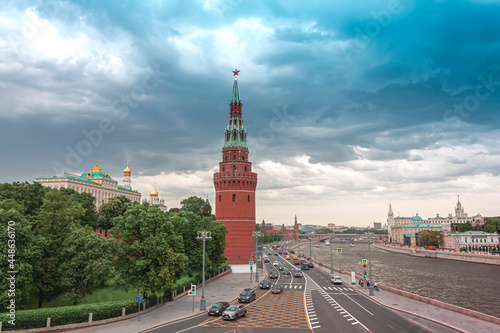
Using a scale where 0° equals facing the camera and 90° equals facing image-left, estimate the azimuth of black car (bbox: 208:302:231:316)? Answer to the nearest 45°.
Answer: approximately 45°

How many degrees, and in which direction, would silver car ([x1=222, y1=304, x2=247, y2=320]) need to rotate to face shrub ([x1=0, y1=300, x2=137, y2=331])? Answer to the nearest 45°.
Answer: approximately 45° to its right

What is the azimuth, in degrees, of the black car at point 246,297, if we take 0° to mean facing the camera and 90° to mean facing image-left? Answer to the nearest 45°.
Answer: approximately 45°

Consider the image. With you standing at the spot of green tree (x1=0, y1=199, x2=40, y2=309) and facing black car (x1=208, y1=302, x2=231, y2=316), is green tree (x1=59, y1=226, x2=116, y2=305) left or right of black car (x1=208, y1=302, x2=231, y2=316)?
left
